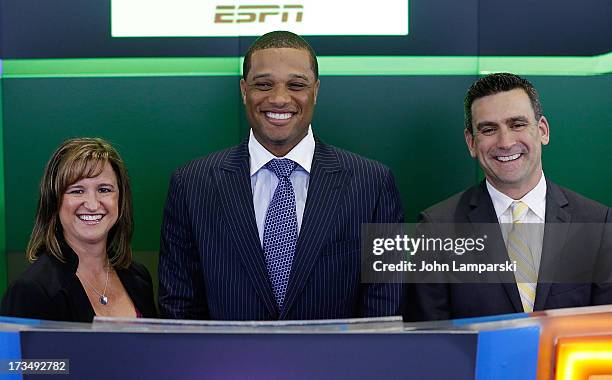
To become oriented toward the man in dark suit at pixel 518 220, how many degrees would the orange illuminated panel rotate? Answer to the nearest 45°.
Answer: approximately 180°

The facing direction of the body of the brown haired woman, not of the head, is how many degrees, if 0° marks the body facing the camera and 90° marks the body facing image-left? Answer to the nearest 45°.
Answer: approximately 315°

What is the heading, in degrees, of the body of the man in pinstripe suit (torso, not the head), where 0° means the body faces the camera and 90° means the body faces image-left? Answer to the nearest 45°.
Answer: approximately 0°
